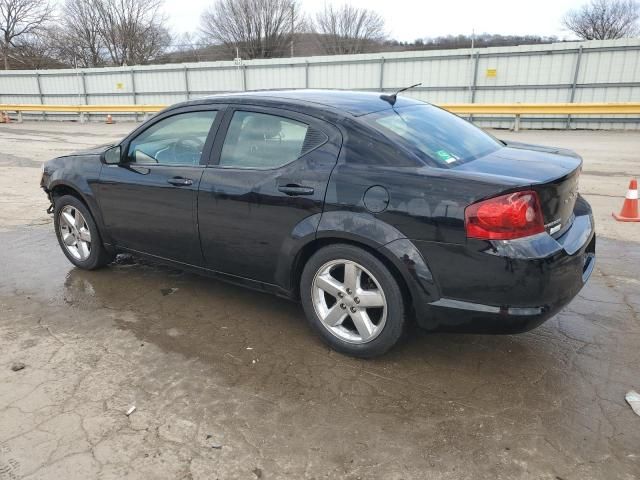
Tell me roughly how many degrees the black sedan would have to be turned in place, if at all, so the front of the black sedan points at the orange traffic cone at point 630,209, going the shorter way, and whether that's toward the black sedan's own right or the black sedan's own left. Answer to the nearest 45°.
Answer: approximately 90° to the black sedan's own right

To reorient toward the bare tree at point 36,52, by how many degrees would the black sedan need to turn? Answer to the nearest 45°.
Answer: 0° — it already faces it

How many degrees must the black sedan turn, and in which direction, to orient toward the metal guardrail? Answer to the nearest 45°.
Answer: approximately 90° to its right

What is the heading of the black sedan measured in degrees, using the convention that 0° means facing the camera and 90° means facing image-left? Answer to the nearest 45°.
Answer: approximately 135°
